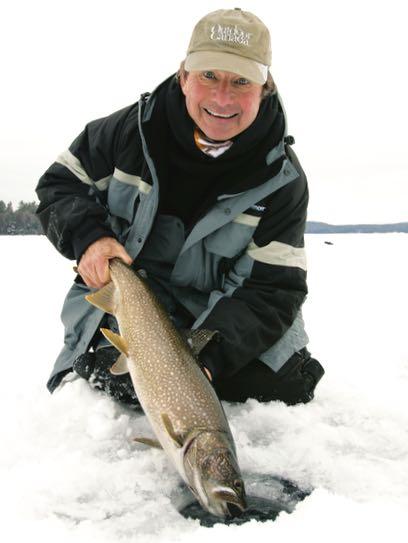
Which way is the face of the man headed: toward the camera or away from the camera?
toward the camera

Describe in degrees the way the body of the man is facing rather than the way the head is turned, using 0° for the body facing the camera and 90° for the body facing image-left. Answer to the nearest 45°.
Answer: approximately 0°
